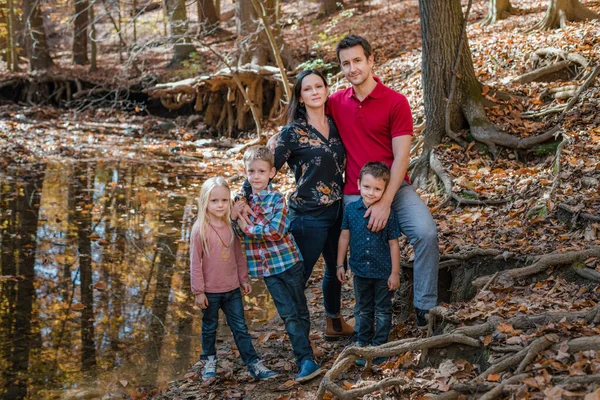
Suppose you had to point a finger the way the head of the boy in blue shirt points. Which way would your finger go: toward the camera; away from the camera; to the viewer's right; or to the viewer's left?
toward the camera

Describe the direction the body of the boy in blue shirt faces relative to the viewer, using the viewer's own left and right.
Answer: facing the viewer

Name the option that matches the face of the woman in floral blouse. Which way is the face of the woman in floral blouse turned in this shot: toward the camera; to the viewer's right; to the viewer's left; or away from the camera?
toward the camera

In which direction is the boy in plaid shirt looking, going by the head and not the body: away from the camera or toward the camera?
toward the camera

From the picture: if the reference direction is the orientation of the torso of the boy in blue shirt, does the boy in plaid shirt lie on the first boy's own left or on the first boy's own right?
on the first boy's own right

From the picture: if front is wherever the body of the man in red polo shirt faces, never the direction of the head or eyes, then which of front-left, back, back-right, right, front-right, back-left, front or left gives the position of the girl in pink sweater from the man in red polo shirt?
front-right

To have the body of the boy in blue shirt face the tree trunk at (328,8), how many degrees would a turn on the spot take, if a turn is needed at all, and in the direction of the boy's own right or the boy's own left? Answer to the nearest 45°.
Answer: approximately 180°

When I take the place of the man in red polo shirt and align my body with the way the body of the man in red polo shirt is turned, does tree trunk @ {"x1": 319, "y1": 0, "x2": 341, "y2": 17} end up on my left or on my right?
on my right

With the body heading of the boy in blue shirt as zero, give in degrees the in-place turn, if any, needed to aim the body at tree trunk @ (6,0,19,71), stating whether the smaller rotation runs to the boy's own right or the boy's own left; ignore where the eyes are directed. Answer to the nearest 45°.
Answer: approximately 135° to the boy's own right

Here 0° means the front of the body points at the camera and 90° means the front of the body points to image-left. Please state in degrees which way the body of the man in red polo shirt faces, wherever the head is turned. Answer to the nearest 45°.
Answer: approximately 45°

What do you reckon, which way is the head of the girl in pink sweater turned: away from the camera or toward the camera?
toward the camera

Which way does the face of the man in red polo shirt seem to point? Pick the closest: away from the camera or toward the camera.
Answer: toward the camera
